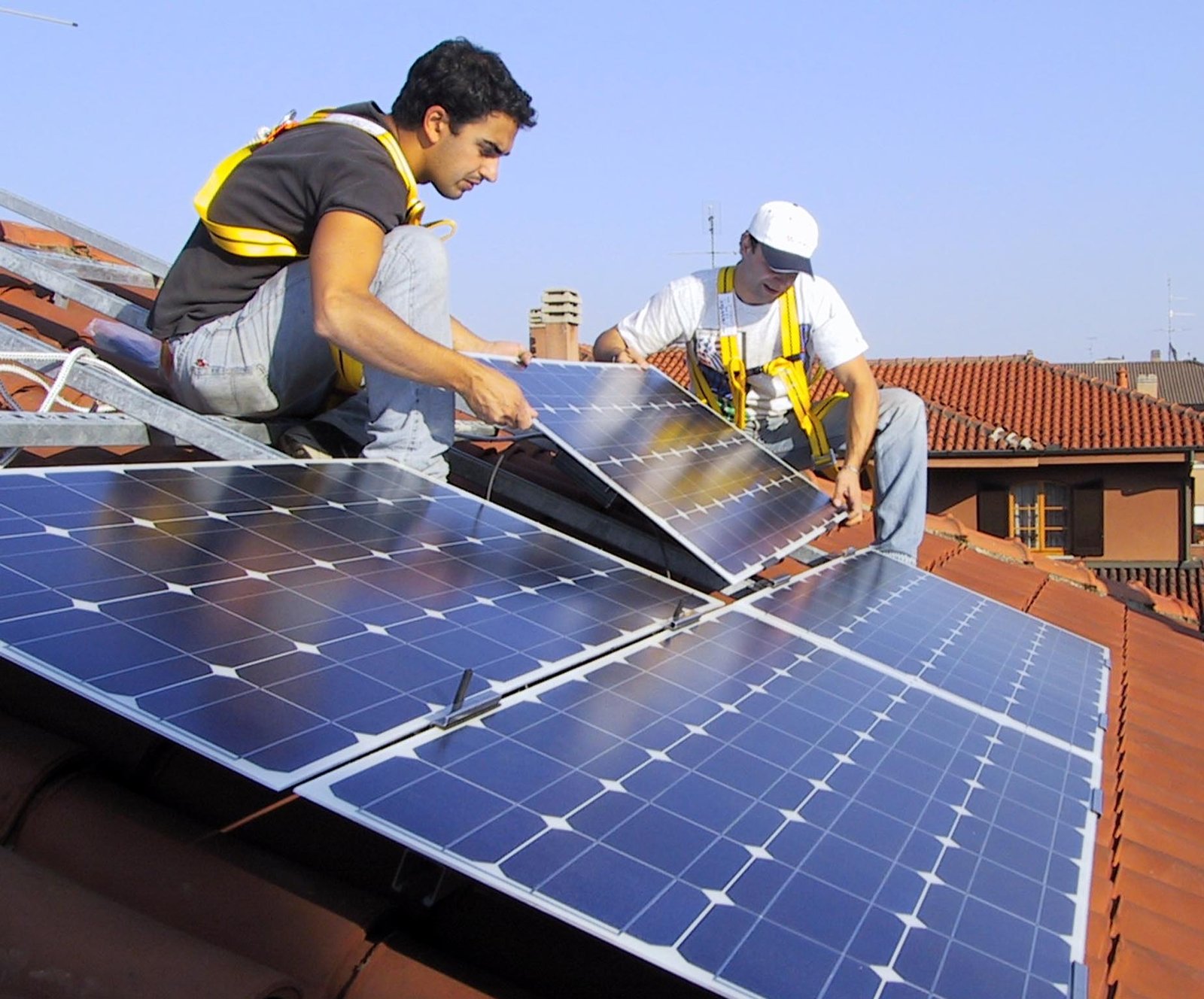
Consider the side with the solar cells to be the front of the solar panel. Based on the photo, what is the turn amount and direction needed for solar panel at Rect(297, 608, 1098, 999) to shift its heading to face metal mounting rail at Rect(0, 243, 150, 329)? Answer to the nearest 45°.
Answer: approximately 180°

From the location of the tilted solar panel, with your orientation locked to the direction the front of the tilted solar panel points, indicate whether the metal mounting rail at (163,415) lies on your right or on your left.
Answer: on your right

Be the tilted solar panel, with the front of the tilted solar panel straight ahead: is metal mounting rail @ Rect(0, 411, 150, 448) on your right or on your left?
on your right

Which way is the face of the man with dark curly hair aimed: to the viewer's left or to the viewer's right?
to the viewer's right

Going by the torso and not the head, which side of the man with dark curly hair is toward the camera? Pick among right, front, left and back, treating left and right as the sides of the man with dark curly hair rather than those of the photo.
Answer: right

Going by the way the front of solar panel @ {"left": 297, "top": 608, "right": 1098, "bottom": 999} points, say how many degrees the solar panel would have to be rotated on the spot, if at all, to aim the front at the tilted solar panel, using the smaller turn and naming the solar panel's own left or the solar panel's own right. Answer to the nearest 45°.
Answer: approximately 135° to the solar panel's own left

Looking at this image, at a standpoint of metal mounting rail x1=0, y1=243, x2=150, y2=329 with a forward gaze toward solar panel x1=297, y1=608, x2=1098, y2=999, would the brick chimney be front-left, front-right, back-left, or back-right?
back-left

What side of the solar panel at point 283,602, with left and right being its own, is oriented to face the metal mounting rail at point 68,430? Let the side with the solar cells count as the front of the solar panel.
back

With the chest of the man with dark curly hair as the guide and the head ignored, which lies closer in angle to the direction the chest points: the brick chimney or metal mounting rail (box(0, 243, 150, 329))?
the brick chimney

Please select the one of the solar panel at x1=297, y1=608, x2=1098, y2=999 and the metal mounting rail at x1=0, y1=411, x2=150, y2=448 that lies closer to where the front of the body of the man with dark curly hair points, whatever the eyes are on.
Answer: the solar panel

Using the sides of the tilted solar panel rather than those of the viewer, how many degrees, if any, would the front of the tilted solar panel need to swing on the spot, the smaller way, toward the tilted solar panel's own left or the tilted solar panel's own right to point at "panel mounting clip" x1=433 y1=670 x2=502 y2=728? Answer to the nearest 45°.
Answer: approximately 45° to the tilted solar panel's own right
